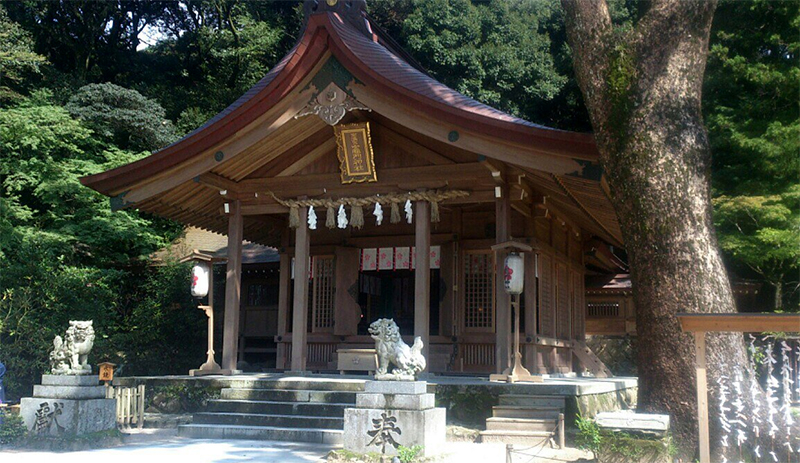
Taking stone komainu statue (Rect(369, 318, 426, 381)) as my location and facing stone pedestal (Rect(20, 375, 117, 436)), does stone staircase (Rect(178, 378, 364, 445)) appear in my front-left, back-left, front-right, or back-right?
front-right

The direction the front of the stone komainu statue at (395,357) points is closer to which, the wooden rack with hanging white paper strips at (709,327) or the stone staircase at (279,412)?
the stone staircase

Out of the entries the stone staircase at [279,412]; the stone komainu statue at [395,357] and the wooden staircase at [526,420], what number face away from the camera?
0

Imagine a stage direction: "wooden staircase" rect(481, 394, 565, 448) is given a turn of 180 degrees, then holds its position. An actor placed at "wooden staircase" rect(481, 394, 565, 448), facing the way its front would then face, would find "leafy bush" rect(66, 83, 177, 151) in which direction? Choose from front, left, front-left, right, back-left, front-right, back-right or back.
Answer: left

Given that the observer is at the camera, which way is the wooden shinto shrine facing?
facing the viewer and to the left of the viewer

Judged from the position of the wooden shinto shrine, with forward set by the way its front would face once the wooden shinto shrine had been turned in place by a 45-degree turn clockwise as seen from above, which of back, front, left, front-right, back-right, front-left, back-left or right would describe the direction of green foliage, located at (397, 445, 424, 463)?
left

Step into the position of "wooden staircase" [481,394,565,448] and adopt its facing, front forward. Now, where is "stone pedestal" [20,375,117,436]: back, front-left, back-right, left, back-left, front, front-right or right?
front-right

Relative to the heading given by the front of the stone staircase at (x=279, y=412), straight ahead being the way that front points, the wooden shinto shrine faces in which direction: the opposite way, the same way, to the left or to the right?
the same way

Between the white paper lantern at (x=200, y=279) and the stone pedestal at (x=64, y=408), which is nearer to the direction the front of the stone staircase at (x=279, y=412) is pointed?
the stone pedestal

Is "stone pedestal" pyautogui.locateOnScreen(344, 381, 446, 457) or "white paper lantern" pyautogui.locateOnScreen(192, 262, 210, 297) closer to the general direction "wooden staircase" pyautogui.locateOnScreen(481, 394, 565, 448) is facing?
the stone pedestal

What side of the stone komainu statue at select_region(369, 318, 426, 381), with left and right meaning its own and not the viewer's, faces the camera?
left

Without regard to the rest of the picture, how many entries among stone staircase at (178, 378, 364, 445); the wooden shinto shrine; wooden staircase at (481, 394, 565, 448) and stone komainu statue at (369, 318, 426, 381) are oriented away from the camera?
0

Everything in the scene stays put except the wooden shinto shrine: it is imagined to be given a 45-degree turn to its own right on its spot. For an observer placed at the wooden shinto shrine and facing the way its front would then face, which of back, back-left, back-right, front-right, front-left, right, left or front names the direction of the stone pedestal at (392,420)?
left

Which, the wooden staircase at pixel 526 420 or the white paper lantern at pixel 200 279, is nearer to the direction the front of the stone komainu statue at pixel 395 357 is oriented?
the white paper lantern

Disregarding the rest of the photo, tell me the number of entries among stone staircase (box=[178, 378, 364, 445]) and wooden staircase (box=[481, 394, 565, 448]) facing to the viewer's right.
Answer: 0

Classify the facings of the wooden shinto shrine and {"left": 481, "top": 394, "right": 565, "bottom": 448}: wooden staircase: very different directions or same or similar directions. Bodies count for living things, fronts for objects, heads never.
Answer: same or similar directions

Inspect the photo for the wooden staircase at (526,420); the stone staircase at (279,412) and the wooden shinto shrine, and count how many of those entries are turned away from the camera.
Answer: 0

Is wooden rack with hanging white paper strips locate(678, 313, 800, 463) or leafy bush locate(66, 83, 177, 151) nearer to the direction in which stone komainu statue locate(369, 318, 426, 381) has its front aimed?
the leafy bush
